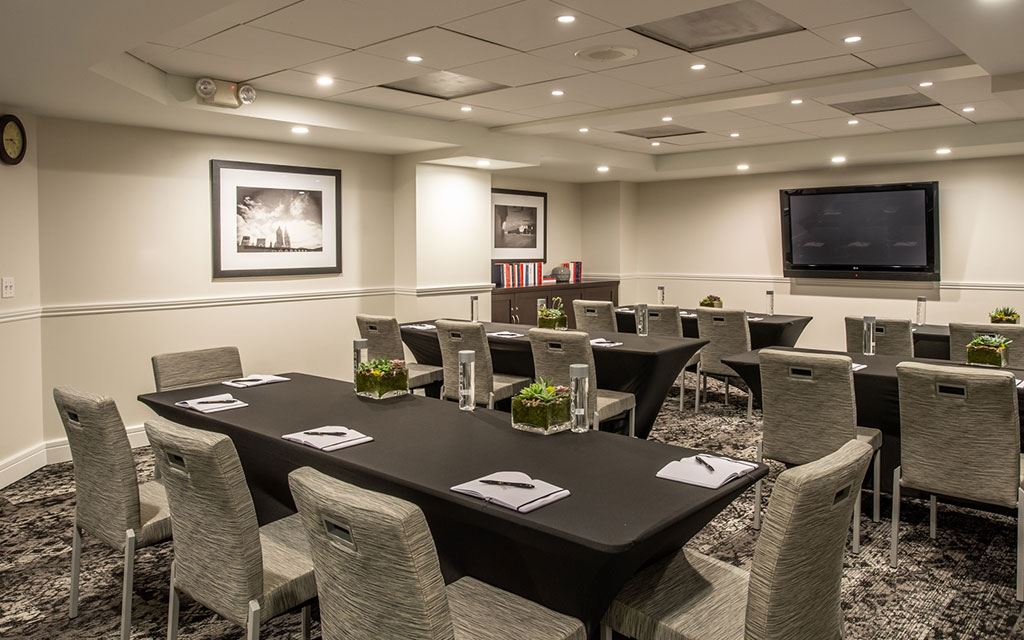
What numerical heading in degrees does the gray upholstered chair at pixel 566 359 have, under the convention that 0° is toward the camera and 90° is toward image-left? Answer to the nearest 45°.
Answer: approximately 225°

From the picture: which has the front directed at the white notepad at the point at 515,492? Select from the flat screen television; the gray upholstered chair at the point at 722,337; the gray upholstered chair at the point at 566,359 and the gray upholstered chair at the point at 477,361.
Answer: the flat screen television

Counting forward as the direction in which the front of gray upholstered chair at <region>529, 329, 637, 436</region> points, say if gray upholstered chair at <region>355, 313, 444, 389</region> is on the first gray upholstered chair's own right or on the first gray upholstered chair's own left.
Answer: on the first gray upholstered chair's own left

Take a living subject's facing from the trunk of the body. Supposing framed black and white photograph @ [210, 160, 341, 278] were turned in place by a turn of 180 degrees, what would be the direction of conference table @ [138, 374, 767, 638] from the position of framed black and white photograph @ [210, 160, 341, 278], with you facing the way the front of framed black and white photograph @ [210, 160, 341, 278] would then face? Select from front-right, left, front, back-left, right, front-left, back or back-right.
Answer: back-left

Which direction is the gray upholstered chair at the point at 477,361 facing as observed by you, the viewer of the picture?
facing away from the viewer and to the right of the viewer

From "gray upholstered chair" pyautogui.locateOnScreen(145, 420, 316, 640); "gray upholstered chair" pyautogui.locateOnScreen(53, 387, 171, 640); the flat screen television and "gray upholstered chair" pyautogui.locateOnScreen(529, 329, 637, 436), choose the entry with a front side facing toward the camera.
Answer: the flat screen television

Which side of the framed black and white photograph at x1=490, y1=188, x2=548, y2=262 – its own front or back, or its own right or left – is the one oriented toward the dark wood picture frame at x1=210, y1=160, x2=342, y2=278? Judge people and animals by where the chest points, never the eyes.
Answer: right

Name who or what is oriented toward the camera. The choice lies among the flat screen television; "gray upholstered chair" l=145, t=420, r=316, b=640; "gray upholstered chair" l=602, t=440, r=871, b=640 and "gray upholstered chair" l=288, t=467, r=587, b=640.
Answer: the flat screen television

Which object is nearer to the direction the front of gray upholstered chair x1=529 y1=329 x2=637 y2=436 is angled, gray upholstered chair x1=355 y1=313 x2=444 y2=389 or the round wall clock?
the gray upholstered chair

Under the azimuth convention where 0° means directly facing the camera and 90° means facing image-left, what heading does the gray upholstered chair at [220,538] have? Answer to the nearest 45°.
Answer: approximately 225°
